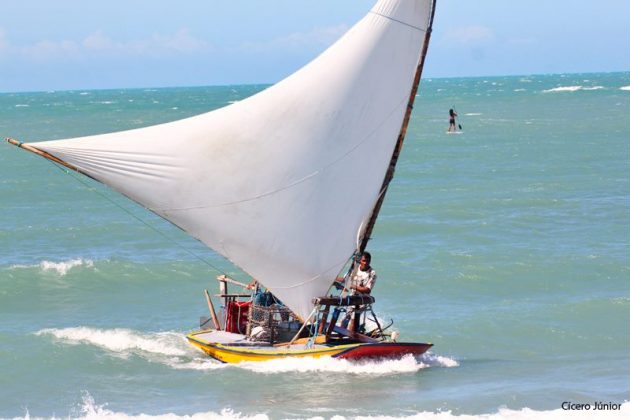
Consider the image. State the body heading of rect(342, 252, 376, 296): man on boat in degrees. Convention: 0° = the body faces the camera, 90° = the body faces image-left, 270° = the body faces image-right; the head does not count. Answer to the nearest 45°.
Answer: approximately 45°

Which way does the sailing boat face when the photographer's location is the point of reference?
facing to the right of the viewer
